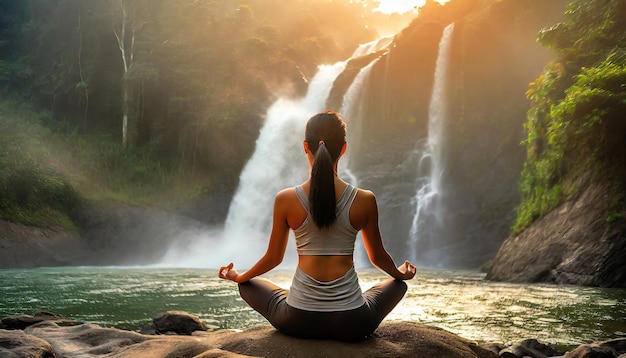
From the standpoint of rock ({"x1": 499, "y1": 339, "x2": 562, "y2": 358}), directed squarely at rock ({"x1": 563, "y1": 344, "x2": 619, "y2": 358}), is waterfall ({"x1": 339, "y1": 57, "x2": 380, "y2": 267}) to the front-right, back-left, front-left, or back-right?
back-left

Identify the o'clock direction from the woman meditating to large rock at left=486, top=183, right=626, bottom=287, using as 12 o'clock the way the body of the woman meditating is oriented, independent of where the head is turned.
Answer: The large rock is roughly at 1 o'clock from the woman meditating.

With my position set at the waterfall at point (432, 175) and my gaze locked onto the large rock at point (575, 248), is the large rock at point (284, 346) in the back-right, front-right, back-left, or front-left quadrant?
front-right

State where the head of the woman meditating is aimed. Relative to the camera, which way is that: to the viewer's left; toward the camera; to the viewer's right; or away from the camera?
away from the camera

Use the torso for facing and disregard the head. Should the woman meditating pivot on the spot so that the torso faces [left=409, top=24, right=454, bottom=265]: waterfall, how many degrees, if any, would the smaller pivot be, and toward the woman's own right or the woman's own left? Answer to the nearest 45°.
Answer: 0° — they already face it

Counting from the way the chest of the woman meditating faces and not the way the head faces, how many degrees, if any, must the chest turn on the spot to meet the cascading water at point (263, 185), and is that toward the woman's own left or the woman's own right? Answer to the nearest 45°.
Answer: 0° — they already face it

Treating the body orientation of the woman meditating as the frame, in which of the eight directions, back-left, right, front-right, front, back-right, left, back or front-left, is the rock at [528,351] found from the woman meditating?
front-right

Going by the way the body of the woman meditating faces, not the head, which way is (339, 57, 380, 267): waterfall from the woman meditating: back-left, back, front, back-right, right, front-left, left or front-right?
front

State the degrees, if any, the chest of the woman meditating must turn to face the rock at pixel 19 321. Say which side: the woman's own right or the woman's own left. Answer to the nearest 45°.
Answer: approximately 45° to the woman's own left

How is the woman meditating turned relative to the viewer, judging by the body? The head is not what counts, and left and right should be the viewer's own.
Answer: facing away from the viewer

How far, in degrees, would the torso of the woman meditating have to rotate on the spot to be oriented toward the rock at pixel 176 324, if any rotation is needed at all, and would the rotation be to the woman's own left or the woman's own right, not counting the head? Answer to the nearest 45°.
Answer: approximately 45° to the woman's own left

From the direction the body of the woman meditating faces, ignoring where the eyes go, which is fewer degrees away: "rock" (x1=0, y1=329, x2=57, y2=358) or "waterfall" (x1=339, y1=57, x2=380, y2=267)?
the waterfall

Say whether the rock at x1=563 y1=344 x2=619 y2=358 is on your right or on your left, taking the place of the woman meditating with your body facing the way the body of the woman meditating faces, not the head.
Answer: on your right
